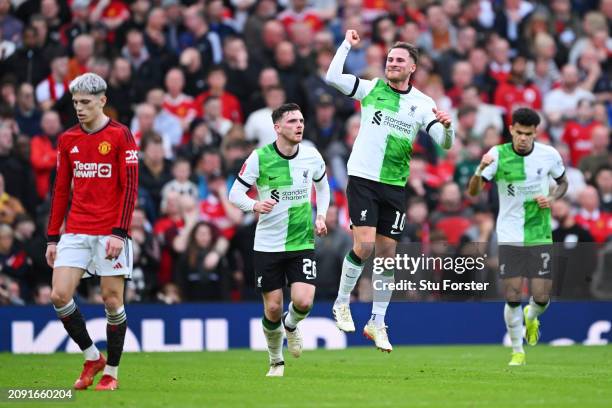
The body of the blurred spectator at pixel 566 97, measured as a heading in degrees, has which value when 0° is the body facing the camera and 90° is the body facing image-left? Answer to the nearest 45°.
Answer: approximately 0°

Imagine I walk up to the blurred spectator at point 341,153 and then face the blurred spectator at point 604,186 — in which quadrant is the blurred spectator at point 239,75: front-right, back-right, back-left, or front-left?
back-left

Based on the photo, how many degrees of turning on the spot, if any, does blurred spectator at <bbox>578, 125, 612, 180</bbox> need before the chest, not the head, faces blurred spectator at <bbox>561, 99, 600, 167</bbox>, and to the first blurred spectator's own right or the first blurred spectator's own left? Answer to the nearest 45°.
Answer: approximately 135° to the first blurred spectator's own right

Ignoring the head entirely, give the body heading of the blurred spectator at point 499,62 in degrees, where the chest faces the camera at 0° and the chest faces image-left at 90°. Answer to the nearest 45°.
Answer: approximately 0°
